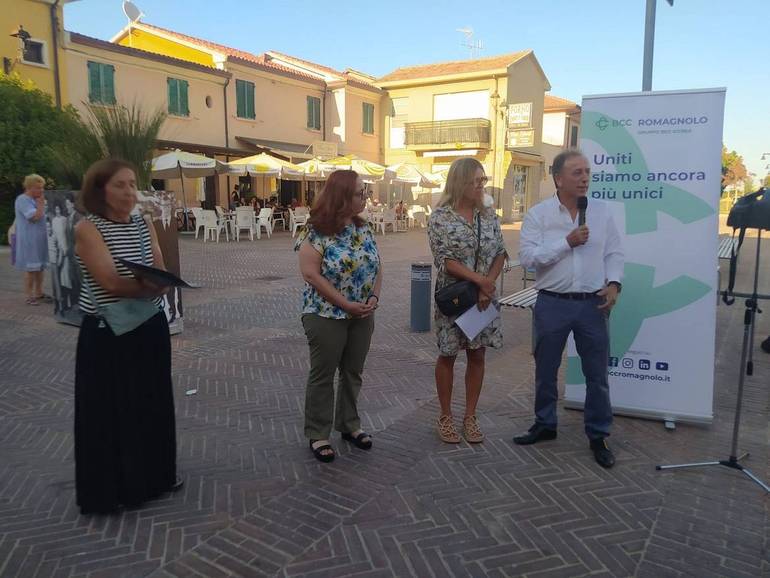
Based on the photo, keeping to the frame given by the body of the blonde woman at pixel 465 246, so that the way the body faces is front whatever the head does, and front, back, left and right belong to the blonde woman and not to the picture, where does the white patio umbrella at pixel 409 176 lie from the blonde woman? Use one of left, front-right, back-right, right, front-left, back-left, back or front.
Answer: back-left

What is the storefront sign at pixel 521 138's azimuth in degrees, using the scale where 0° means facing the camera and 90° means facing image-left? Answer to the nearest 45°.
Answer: approximately 0°

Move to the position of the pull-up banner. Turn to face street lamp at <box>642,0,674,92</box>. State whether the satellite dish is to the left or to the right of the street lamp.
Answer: left

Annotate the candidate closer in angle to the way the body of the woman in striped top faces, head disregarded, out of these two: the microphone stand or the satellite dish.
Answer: the microphone stand

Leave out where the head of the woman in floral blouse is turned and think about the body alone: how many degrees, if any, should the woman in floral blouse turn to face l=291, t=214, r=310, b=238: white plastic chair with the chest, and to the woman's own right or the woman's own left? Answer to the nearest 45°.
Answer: approximately 135° to the woman's own left
